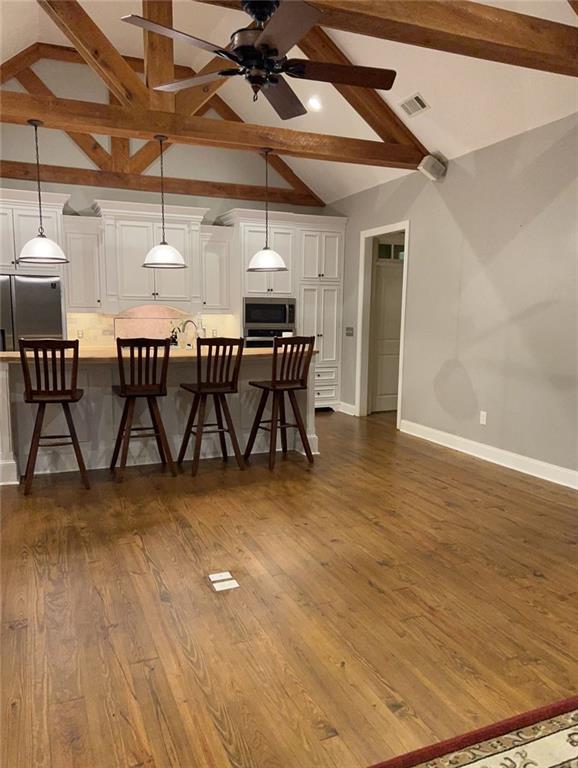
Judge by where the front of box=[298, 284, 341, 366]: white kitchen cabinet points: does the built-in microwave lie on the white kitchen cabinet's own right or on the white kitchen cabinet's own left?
on the white kitchen cabinet's own right

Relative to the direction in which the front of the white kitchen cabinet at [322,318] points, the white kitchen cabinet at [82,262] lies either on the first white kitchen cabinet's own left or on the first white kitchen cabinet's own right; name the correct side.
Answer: on the first white kitchen cabinet's own right

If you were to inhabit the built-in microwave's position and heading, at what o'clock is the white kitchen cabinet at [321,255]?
The white kitchen cabinet is roughly at 8 o'clock from the built-in microwave.

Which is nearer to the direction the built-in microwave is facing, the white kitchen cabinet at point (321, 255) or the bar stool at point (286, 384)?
the bar stool

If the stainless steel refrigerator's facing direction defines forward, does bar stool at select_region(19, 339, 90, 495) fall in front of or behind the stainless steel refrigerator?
in front

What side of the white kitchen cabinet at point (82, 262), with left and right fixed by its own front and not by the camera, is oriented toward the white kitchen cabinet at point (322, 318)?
left

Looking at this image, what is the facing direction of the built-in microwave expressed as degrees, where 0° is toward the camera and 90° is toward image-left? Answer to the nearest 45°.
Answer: approximately 0°

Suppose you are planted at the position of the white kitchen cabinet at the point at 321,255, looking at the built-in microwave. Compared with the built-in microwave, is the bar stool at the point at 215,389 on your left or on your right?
left

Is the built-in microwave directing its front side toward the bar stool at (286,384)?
yes

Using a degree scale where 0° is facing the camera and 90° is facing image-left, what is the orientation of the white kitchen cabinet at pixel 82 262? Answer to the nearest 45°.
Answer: approximately 0°
